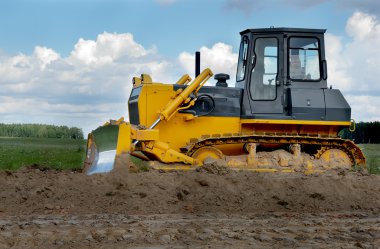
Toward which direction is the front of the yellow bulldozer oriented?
to the viewer's left
